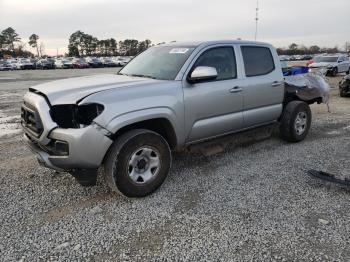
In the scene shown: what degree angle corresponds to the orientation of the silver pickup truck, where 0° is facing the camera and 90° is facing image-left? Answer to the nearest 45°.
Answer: approximately 45°

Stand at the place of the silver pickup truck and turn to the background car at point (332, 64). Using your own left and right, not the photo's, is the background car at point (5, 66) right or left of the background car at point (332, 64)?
left

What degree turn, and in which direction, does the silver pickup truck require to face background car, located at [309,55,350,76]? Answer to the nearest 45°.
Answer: approximately 180°

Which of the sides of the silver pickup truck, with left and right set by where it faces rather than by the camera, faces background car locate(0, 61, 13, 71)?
right

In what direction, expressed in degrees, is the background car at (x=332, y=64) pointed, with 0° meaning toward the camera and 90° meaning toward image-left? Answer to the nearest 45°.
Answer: approximately 45°

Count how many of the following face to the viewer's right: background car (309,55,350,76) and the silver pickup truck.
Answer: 0

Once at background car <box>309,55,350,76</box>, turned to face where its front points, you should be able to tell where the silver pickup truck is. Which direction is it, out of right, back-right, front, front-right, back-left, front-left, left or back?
front-left

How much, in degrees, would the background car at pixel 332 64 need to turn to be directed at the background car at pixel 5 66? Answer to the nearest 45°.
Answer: approximately 45° to its right
